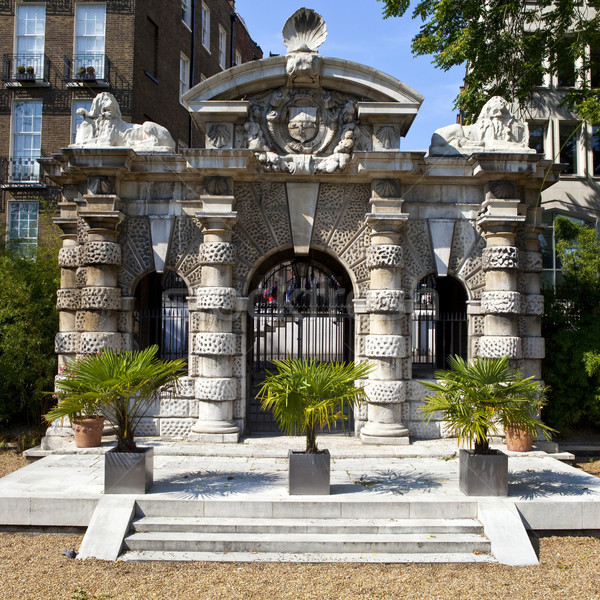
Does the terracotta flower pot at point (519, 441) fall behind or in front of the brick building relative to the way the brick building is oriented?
in front

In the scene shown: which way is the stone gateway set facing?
toward the camera

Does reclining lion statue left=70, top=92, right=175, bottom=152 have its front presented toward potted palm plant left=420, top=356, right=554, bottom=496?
no

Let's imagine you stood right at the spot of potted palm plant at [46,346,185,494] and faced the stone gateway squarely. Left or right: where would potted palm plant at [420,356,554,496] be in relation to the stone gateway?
right

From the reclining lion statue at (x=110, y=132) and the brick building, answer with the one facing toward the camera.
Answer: the brick building

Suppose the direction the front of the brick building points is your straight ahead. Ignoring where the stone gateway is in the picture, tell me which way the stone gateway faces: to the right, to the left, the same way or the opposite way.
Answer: the same way

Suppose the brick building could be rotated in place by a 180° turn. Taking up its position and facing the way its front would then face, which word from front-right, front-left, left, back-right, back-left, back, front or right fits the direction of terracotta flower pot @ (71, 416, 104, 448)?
back

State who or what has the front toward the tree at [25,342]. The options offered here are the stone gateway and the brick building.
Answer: the brick building

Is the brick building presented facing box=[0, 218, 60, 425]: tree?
yes

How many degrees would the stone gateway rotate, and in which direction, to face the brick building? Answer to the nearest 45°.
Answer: approximately 135° to its right

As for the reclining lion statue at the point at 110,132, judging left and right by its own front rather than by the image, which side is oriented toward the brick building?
right

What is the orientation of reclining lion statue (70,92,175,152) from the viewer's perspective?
to the viewer's left

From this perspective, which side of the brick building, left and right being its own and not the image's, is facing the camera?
front

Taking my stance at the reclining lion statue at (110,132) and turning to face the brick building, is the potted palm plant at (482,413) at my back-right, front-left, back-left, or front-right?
back-right

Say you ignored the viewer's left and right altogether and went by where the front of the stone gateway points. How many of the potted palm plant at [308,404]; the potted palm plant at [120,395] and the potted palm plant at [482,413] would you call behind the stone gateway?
0
